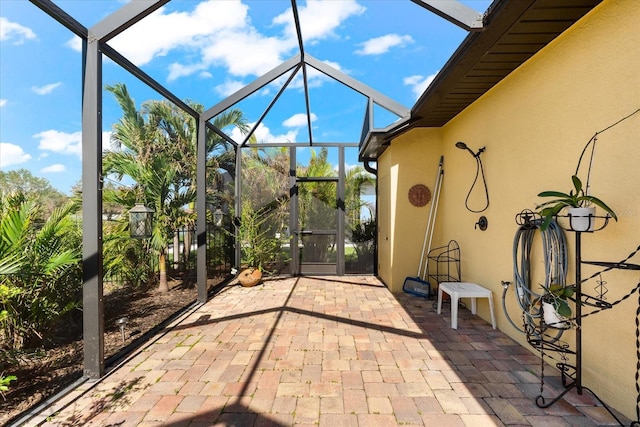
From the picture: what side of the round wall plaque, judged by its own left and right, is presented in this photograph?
front

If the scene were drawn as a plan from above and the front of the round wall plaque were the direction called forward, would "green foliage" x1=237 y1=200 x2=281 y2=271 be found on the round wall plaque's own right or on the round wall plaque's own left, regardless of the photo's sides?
on the round wall plaque's own right

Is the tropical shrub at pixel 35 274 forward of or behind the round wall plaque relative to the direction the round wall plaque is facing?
forward

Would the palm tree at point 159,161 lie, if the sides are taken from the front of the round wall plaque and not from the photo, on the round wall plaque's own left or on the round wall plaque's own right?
on the round wall plaque's own right

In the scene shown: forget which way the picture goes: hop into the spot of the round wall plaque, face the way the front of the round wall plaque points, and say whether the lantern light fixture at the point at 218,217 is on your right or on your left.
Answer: on your right

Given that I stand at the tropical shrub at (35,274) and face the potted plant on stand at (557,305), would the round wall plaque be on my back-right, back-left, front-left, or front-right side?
front-left

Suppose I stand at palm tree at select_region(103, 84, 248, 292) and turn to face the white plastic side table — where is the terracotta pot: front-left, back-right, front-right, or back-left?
front-left
